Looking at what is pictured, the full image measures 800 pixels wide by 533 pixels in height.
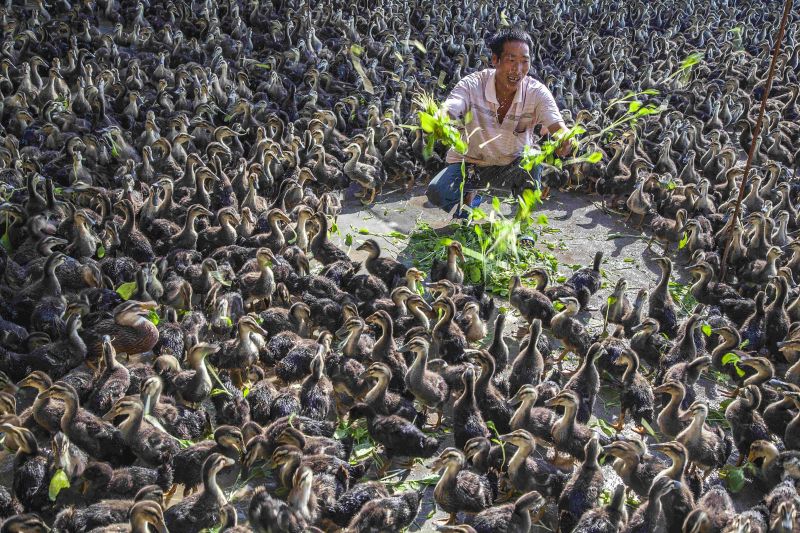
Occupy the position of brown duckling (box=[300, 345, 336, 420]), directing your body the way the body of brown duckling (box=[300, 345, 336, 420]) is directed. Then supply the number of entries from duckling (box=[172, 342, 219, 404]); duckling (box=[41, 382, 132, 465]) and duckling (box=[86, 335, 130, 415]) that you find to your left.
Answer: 3

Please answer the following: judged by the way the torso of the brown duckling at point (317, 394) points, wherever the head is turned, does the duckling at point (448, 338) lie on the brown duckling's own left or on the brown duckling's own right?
on the brown duckling's own right

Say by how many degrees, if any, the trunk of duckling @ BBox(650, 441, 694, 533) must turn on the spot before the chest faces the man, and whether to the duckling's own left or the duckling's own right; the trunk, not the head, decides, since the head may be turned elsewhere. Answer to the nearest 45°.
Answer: approximately 45° to the duckling's own right

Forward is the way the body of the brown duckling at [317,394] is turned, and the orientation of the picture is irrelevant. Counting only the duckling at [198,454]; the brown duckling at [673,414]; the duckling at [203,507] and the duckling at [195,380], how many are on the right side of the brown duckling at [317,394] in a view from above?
1

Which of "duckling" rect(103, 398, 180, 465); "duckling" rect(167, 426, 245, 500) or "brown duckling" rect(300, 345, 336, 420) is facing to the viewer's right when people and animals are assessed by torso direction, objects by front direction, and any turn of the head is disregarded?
"duckling" rect(167, 426, 245, 500)

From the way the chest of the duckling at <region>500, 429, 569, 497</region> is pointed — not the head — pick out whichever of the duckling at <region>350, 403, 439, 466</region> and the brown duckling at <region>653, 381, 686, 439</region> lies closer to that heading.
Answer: the duckling

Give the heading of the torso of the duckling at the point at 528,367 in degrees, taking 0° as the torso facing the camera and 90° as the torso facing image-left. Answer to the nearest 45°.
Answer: approximately 225°

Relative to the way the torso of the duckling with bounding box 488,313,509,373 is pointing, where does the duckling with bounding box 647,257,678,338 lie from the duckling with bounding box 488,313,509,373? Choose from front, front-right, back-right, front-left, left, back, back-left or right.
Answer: front-right

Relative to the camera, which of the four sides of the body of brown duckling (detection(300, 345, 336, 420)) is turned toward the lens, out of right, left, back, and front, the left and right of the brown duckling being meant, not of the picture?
back

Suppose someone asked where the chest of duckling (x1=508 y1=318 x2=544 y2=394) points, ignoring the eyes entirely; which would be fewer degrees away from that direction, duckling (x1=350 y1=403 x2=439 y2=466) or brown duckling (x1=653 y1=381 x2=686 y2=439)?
the brown duckling
